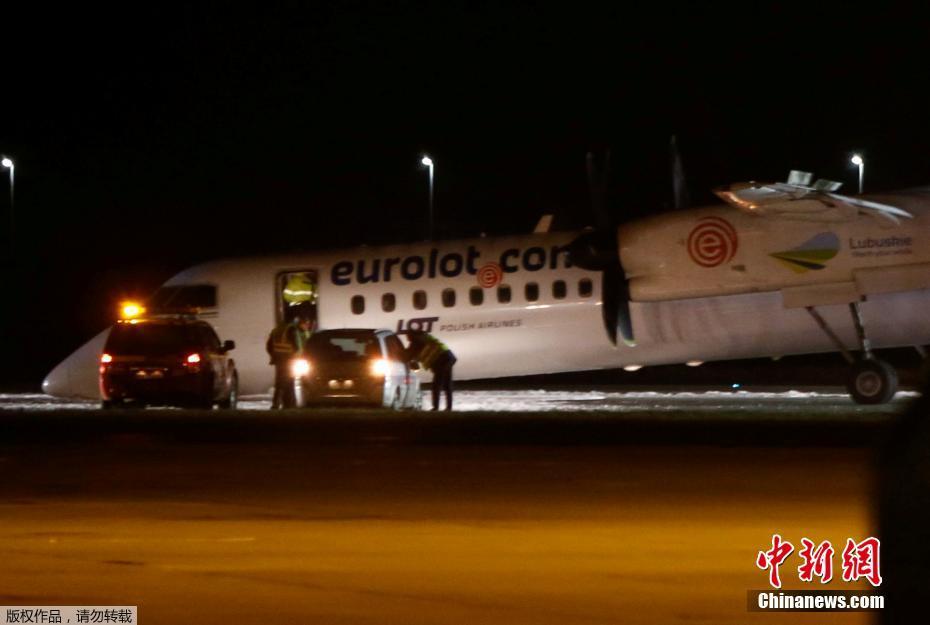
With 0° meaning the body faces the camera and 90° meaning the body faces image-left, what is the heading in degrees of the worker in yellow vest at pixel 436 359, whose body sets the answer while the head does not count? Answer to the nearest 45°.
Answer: approximately 90°

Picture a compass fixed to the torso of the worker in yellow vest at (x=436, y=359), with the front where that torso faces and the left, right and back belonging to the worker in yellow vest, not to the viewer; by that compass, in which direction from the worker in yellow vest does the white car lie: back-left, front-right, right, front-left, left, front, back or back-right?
front-left

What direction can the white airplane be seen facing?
to the viewer's left
